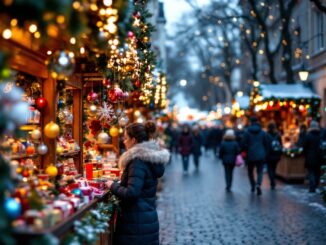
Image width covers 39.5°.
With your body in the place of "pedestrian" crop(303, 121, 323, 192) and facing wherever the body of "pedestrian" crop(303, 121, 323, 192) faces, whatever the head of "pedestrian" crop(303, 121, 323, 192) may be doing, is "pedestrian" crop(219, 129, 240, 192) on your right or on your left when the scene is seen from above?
on your left

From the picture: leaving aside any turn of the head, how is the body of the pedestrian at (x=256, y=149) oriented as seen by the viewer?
away from the camera

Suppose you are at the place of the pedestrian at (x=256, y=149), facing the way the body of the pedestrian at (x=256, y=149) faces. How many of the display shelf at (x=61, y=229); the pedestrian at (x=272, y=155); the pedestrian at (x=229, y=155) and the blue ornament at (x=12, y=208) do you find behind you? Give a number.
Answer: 2

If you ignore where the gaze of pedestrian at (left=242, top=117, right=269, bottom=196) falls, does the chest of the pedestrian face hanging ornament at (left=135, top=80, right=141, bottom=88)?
no

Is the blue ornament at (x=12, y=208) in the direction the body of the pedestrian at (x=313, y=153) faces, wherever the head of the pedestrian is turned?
no

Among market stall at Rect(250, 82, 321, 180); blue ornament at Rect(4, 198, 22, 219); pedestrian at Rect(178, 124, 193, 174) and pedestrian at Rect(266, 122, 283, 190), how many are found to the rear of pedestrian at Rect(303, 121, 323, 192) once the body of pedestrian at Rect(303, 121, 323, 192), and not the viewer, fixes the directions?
1

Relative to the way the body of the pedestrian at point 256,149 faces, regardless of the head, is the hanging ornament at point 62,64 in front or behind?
behind

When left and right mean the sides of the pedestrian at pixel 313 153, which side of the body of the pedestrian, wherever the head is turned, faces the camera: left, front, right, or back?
back

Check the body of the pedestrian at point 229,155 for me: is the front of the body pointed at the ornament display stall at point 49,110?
no
